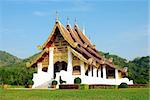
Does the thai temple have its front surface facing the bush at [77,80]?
no

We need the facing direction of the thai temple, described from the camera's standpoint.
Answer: facing the viewer and to the left of the viewer
